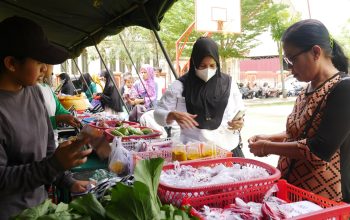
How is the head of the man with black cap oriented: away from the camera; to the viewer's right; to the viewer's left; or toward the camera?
to the viewer's right

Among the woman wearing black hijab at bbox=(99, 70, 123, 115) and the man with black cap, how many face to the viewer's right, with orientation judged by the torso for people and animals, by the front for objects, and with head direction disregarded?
1

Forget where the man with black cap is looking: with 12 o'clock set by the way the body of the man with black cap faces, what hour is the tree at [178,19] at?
The tree is roughly at 10 o'clock from the man with black cap.

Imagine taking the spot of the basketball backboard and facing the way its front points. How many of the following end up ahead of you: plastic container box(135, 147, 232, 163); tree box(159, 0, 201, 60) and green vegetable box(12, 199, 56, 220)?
2

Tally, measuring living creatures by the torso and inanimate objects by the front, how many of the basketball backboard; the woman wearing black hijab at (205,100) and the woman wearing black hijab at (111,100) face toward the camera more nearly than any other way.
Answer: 2

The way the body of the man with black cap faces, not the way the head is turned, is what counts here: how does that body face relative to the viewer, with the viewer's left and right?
facing to the right of the viewer

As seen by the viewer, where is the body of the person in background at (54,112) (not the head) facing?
to the viewer's right

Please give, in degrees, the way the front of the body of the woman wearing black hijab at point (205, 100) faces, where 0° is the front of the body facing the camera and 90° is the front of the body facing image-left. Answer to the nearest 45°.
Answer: approximately 0°

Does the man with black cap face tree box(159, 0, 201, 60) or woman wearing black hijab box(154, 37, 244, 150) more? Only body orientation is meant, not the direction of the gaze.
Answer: the woman wearing black hijab

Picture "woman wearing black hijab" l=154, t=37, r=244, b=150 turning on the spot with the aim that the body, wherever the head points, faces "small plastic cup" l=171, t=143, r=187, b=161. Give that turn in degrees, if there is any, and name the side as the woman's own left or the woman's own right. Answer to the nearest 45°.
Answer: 0° — they already face it
